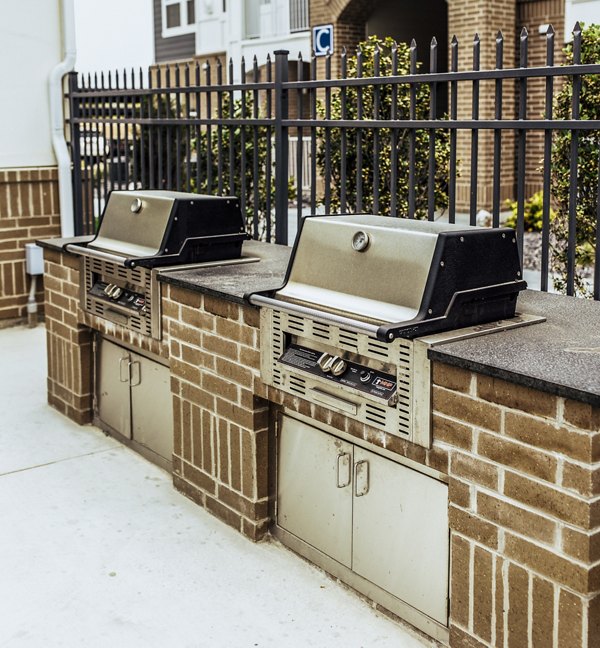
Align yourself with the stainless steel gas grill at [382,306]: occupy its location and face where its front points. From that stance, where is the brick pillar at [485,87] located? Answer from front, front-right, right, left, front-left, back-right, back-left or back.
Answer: back-right

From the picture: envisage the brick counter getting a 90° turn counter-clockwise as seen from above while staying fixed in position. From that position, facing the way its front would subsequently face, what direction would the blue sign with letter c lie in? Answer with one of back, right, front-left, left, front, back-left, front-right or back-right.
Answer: back-left

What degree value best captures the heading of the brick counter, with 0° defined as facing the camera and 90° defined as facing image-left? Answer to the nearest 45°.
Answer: approximately 45°

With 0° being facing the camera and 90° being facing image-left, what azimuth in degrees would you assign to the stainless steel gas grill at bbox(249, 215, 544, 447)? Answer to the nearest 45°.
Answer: approximately 45°

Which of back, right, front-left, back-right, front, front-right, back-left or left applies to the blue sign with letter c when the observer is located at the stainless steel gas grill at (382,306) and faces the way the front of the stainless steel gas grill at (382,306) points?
back-right

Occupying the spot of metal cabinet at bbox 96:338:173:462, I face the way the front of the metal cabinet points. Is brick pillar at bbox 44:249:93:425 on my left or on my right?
on my right

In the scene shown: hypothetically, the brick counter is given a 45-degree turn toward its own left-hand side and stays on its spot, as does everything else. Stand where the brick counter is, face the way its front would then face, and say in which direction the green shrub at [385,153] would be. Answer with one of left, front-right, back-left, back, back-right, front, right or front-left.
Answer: back

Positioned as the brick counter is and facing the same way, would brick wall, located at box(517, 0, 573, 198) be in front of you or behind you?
behind

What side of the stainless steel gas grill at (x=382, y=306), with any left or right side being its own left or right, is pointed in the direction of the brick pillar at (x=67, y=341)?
right

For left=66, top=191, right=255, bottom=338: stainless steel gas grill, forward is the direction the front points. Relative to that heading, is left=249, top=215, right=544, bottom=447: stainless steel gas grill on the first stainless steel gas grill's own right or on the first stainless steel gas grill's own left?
on the first stainless steel gas grill's own left

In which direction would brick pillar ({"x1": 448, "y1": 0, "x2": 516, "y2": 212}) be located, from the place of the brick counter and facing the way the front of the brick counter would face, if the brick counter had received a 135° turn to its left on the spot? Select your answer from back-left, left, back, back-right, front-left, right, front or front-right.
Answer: left

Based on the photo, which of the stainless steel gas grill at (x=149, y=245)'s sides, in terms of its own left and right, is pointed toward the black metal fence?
back

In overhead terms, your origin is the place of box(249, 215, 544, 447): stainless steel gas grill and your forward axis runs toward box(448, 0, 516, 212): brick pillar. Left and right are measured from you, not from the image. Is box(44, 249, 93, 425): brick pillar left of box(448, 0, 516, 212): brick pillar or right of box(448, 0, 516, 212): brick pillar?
left
